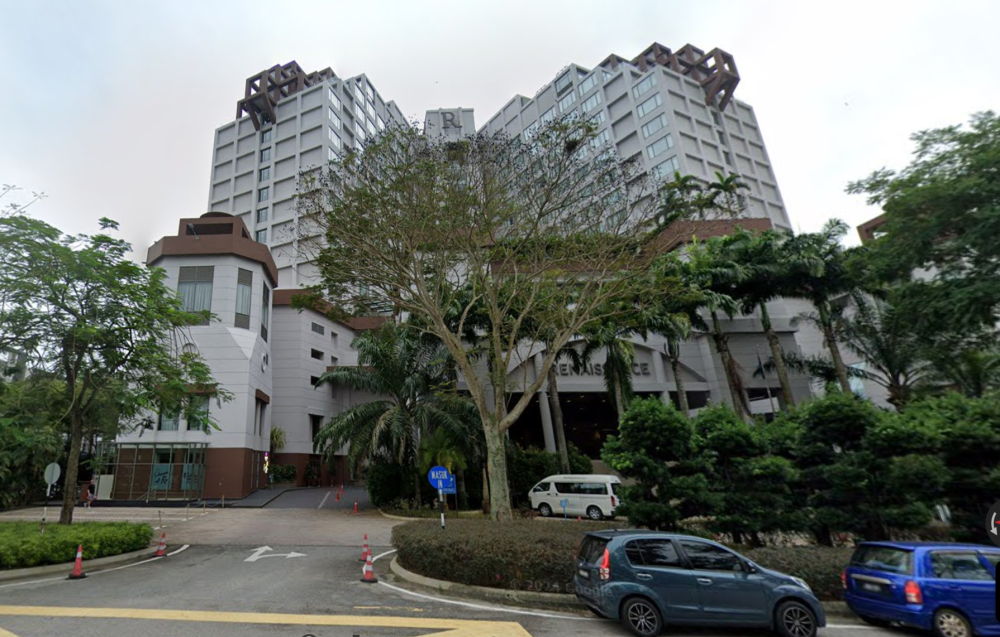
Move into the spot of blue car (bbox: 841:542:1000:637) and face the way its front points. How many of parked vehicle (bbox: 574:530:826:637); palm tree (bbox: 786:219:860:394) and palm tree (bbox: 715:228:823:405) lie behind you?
1

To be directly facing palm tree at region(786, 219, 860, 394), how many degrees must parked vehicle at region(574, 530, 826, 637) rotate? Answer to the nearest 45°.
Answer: approximately 45° to its left

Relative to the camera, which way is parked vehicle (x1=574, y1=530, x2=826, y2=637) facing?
to the viewer's right

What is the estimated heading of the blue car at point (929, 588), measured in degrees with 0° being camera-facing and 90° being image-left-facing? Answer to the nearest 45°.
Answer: approximately 225°

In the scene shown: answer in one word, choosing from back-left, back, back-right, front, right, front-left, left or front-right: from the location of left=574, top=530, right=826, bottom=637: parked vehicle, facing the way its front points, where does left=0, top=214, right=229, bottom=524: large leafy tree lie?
back

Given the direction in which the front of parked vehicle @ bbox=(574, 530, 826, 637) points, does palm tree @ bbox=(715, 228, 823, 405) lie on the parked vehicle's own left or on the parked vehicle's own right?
on the parked vehicle's own left

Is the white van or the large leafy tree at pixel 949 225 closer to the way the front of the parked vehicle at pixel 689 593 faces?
the large leafy tree

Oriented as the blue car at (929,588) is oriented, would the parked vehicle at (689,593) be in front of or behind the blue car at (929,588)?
behind

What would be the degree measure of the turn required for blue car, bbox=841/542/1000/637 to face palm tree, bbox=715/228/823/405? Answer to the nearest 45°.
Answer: approximately 45° to its left

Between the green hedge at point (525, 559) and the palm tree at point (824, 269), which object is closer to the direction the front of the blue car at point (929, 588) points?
the palm tree

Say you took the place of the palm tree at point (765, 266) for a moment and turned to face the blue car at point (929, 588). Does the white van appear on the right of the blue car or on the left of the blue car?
right

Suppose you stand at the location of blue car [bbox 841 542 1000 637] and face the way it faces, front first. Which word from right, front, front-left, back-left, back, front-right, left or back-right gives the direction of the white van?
left
